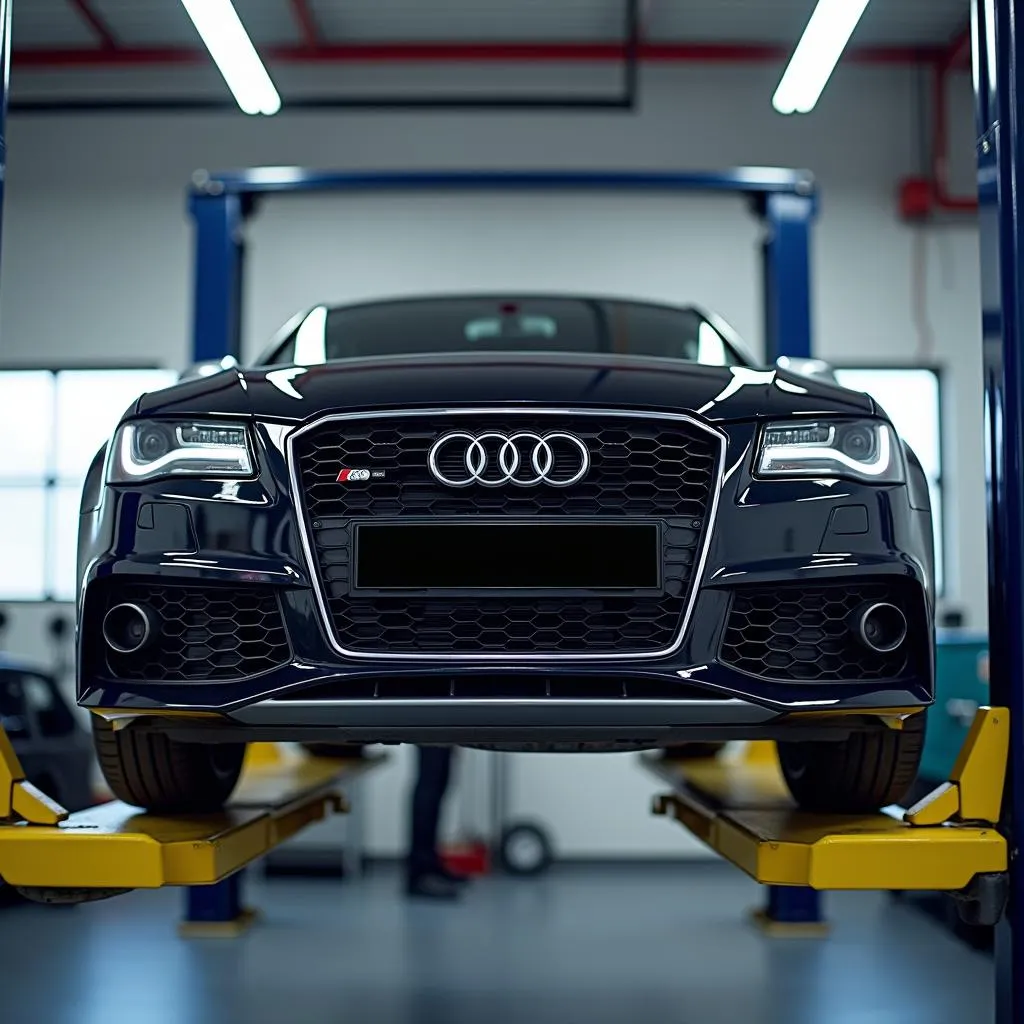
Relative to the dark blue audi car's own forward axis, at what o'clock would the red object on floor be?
The red object on floor is roughly at 6 o'clock from the dark blue audi car.

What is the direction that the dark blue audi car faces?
toward the camera

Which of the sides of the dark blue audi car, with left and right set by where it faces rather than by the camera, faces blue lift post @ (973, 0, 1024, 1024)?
left

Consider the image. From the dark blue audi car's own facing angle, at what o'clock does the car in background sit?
The car in background is roughly at 5 o'clock from the dark blue audi car.

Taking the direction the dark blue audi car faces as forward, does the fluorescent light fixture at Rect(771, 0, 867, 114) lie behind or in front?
behind

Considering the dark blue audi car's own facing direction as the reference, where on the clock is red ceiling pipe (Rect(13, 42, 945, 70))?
The red ceiling pipe is roughly at 6 o'clock from the dark blue audi car.
